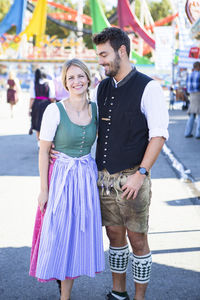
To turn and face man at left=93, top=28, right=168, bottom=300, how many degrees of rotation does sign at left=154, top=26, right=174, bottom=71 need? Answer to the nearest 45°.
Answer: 0° — it already faces them

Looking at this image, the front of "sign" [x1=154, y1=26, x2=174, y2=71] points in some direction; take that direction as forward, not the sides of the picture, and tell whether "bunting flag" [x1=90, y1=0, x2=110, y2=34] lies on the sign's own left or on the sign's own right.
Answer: on the sign's own right

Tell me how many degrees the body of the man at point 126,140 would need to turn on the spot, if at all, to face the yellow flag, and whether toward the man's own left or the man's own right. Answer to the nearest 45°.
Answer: approximately 135° to the man's own right
